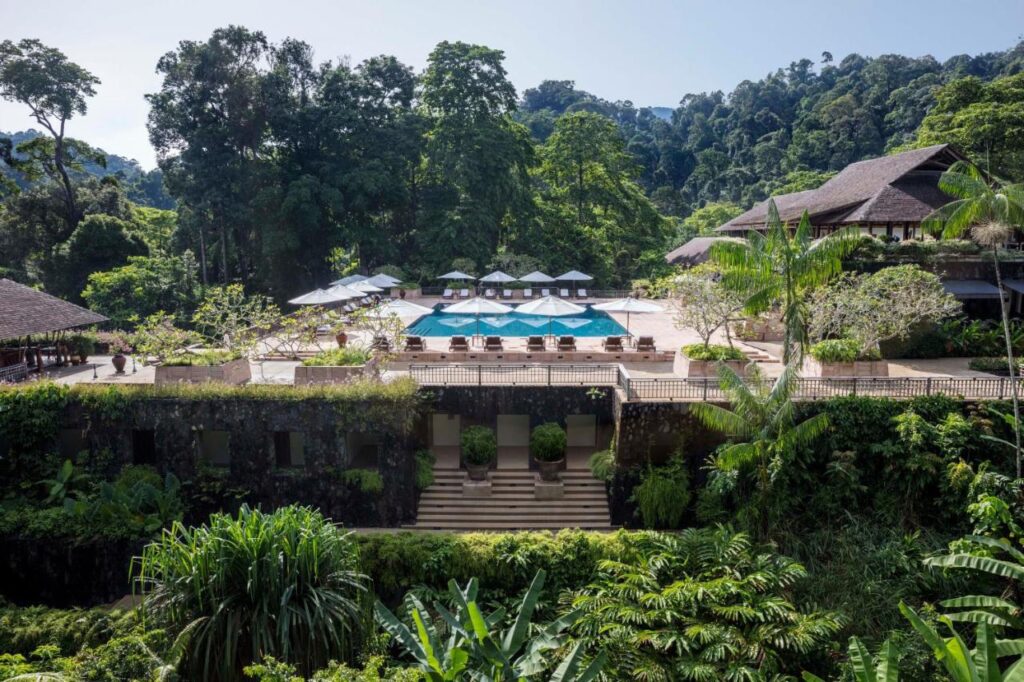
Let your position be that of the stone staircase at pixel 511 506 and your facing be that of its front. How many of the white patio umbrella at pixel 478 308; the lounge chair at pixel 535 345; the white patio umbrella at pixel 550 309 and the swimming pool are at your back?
4

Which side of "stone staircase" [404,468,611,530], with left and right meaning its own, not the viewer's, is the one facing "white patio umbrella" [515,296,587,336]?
back

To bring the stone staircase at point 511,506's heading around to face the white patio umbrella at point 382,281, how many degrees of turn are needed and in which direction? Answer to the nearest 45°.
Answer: approximately 180°

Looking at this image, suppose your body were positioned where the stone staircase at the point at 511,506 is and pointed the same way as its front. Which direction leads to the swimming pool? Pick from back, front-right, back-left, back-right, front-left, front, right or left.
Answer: back

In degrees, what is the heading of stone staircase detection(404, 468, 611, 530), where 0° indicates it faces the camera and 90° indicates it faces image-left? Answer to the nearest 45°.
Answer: approximately 0°

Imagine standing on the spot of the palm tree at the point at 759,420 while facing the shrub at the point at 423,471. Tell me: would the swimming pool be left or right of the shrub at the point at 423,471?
right

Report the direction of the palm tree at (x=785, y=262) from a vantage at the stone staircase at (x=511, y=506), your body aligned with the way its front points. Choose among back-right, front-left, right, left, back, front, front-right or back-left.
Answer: left

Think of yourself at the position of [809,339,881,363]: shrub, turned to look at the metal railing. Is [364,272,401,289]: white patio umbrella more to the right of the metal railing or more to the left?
right

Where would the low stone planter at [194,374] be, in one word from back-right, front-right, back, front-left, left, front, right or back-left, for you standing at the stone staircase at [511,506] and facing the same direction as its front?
right

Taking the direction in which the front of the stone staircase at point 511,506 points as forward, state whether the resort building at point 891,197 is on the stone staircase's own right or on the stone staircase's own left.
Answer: on the stone staircase's own left

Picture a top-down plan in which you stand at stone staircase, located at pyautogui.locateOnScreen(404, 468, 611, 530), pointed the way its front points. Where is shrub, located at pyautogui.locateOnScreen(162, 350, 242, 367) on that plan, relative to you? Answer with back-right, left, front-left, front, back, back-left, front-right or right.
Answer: right

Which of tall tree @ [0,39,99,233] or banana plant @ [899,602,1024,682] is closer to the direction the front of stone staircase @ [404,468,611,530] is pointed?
the banana plant
